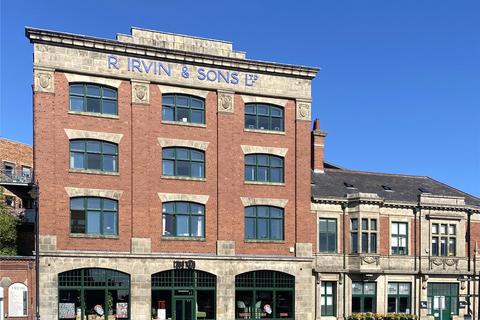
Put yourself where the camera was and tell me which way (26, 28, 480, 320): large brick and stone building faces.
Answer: facing the viewer
